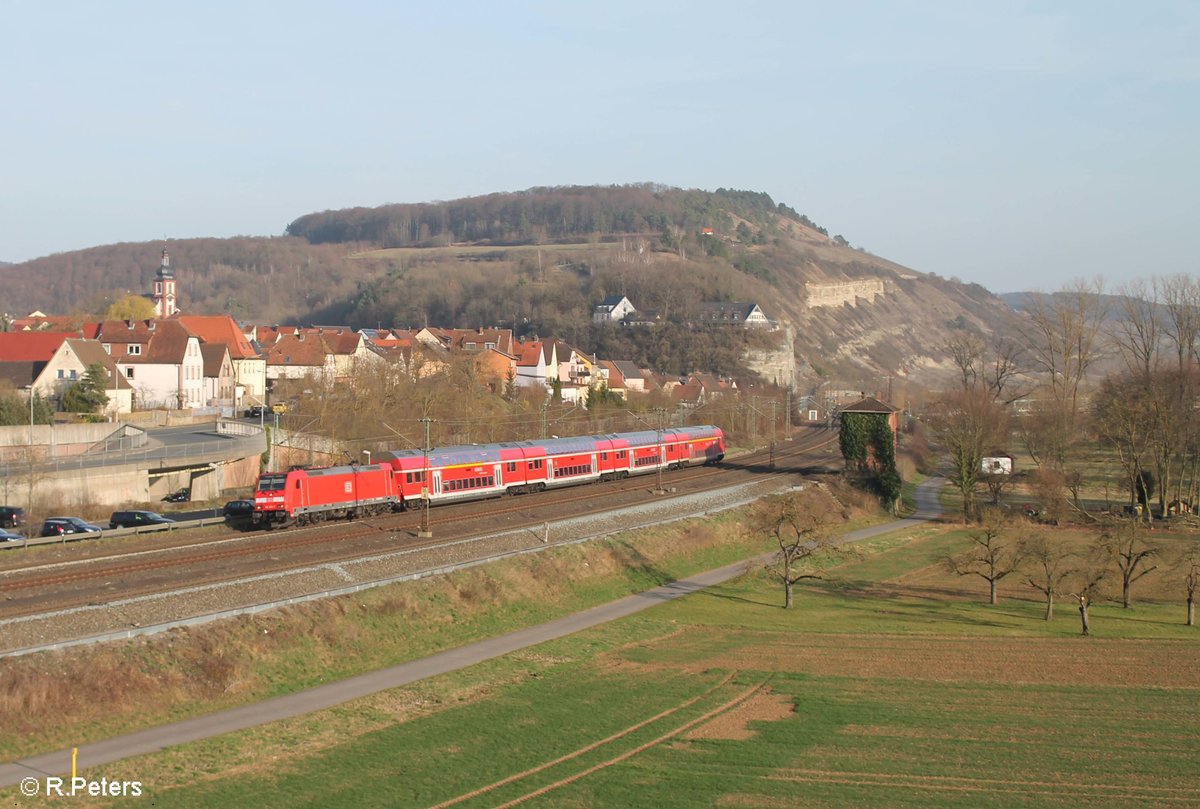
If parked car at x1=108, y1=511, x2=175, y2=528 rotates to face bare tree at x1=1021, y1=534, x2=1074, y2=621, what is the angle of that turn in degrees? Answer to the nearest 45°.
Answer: approximately 45° to its right

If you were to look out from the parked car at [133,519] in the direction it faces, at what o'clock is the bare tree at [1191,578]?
The bare tree is roughly at 1 o'clock from the parked car.

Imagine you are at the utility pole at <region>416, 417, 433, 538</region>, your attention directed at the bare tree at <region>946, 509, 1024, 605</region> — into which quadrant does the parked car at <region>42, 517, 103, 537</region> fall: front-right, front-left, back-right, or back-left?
back-right

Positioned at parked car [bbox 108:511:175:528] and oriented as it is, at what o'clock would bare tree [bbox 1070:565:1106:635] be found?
The bare tree is roughly at 1 o'clock from the parked car.

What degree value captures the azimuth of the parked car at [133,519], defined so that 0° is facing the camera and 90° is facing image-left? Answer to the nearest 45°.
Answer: approximately 270°

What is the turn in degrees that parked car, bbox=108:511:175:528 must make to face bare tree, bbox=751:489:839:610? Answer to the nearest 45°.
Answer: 0° — it already faces it
